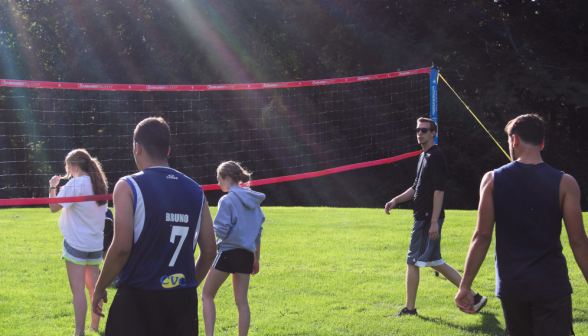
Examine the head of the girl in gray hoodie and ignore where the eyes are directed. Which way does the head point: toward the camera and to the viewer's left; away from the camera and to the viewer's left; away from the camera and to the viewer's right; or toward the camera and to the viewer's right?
away from the camera and to the viewer's left

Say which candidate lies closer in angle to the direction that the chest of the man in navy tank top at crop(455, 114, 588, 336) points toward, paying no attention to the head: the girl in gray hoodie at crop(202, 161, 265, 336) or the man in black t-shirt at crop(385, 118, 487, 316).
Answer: the man in black t-shirt

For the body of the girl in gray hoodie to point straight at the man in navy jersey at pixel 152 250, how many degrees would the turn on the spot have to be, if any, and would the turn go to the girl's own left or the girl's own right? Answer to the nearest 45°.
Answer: approximately 135° to the girl's own left

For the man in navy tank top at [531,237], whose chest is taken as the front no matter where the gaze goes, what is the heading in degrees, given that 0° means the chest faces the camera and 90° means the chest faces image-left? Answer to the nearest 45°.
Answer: approximately 180°

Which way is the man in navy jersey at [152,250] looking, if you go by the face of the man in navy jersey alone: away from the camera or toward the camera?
away from the camera

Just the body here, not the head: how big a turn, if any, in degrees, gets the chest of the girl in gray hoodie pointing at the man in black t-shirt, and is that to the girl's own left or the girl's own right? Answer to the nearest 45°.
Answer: approximately 90° to the girl's own right

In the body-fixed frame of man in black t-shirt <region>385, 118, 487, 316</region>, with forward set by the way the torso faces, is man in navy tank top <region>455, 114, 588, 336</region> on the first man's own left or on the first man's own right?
on the first man's own left

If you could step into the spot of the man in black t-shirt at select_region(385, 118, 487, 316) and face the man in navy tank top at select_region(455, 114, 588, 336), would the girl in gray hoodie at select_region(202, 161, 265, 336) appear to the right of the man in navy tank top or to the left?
right

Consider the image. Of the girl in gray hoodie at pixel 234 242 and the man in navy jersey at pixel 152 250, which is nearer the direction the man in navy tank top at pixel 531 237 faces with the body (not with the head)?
the girl in gray hoodie

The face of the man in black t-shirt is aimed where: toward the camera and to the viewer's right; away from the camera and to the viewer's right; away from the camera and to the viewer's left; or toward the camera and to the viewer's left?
toward the camera and to the viewer's left

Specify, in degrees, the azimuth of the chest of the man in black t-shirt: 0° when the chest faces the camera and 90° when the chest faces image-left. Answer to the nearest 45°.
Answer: approximately 90°

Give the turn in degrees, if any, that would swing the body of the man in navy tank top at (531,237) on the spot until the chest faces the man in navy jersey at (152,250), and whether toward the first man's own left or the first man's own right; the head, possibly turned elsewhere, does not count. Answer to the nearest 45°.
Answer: approximately 135° to the first man's own left
